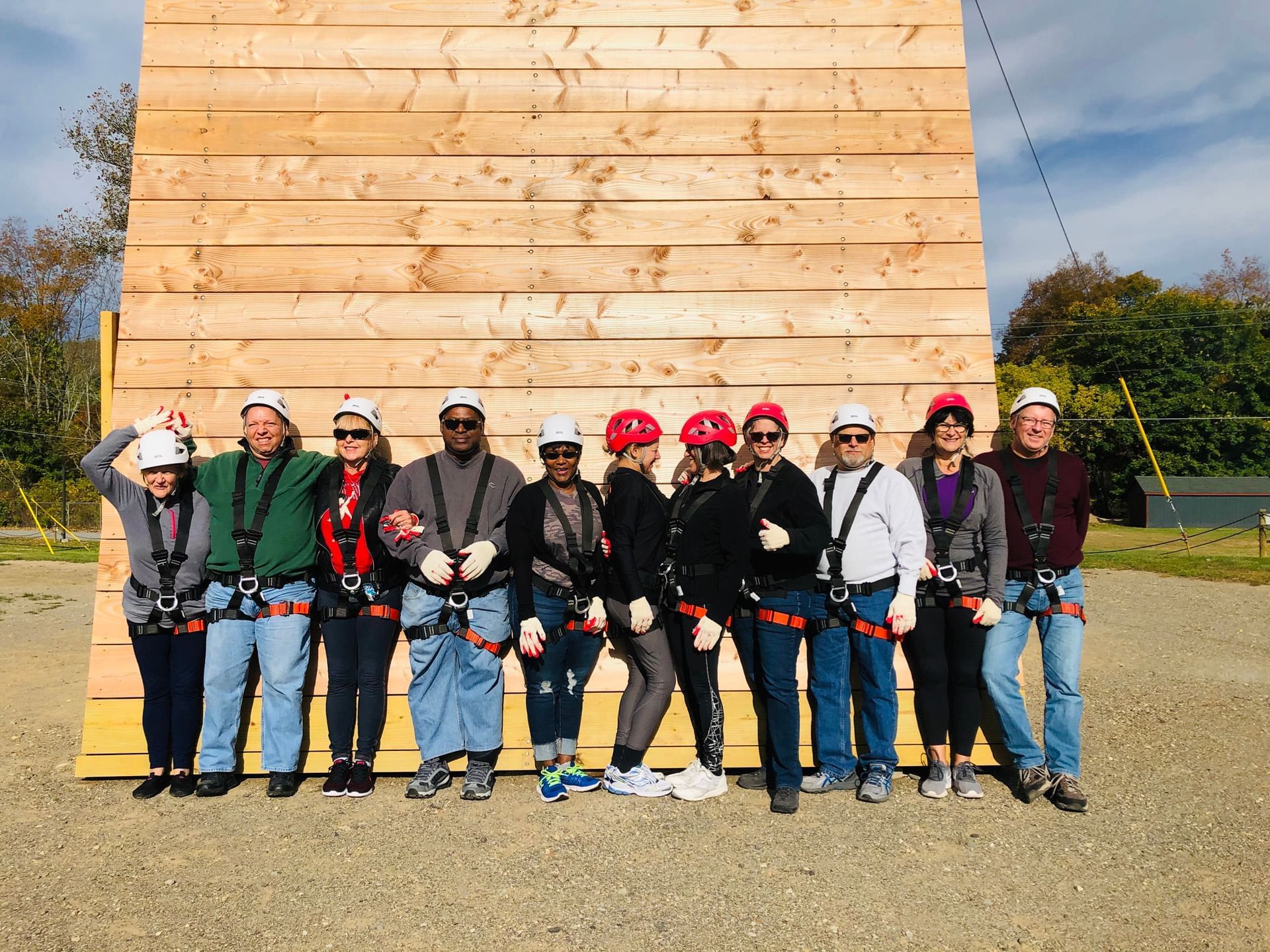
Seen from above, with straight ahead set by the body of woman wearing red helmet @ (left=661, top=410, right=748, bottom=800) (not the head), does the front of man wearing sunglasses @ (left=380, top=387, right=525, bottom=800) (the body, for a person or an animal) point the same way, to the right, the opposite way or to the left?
to the left

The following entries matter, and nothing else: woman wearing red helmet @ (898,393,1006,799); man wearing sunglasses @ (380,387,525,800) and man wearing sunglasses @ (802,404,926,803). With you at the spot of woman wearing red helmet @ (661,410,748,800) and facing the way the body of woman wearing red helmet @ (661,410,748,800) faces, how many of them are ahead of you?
1

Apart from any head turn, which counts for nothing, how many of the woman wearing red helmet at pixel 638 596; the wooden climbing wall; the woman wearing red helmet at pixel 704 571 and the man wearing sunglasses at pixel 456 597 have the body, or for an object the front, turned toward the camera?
2

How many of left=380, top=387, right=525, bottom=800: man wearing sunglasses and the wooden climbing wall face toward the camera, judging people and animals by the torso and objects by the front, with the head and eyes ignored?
2

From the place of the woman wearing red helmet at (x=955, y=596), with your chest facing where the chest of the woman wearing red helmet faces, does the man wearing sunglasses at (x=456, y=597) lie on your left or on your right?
on your right

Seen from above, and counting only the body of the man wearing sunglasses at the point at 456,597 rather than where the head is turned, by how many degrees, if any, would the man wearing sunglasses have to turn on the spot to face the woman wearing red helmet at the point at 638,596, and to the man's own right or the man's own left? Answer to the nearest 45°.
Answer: approximately 90° to the man's own left

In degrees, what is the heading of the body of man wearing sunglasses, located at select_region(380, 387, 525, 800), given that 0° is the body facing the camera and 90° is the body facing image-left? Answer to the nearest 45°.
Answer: approximately 0°

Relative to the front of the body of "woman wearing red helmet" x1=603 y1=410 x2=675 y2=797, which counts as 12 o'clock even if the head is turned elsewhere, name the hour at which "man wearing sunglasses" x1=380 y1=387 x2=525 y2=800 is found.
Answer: The man wearing sunglasses is roughly at 6 o'clock from the woman wearing red helmet.

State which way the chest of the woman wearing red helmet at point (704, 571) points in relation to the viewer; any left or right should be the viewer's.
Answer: facing to the left of the viewer

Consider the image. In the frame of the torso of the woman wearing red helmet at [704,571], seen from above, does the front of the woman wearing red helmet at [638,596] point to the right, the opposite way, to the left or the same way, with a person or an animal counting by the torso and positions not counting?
the opposite way

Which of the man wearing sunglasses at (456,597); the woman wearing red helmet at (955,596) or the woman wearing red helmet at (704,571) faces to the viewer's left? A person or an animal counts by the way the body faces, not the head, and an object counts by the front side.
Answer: the woman wearing red helmet at (704,571)

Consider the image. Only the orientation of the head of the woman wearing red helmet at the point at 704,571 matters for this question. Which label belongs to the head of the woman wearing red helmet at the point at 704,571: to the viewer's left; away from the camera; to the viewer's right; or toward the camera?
to the viewer's left
